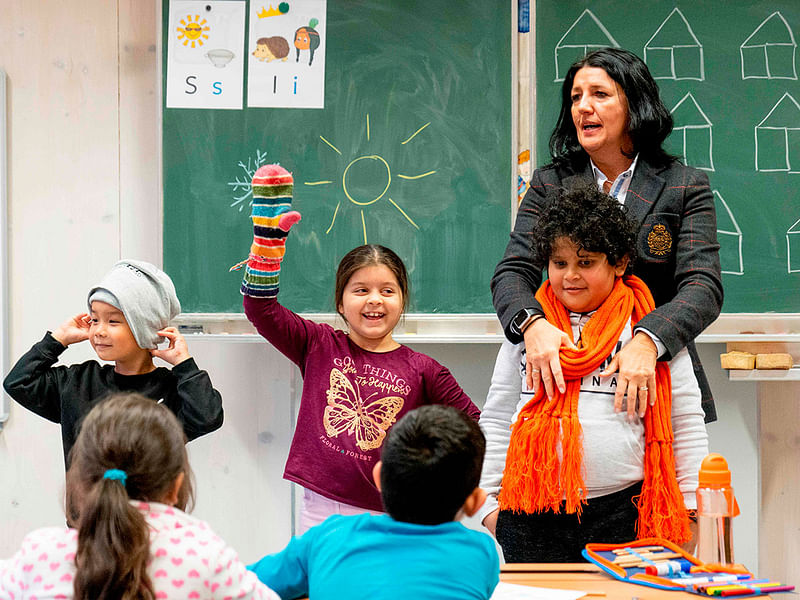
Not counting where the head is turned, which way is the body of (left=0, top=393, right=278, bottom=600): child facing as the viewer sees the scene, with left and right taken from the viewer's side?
facing away from the viewer

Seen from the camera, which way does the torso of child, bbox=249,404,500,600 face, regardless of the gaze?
away from the camera

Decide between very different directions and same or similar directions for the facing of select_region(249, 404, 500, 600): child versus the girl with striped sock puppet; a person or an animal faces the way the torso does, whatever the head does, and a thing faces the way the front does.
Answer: very different directions

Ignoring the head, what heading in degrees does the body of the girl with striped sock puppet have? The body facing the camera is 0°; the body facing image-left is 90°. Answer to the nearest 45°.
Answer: approximately 0°
